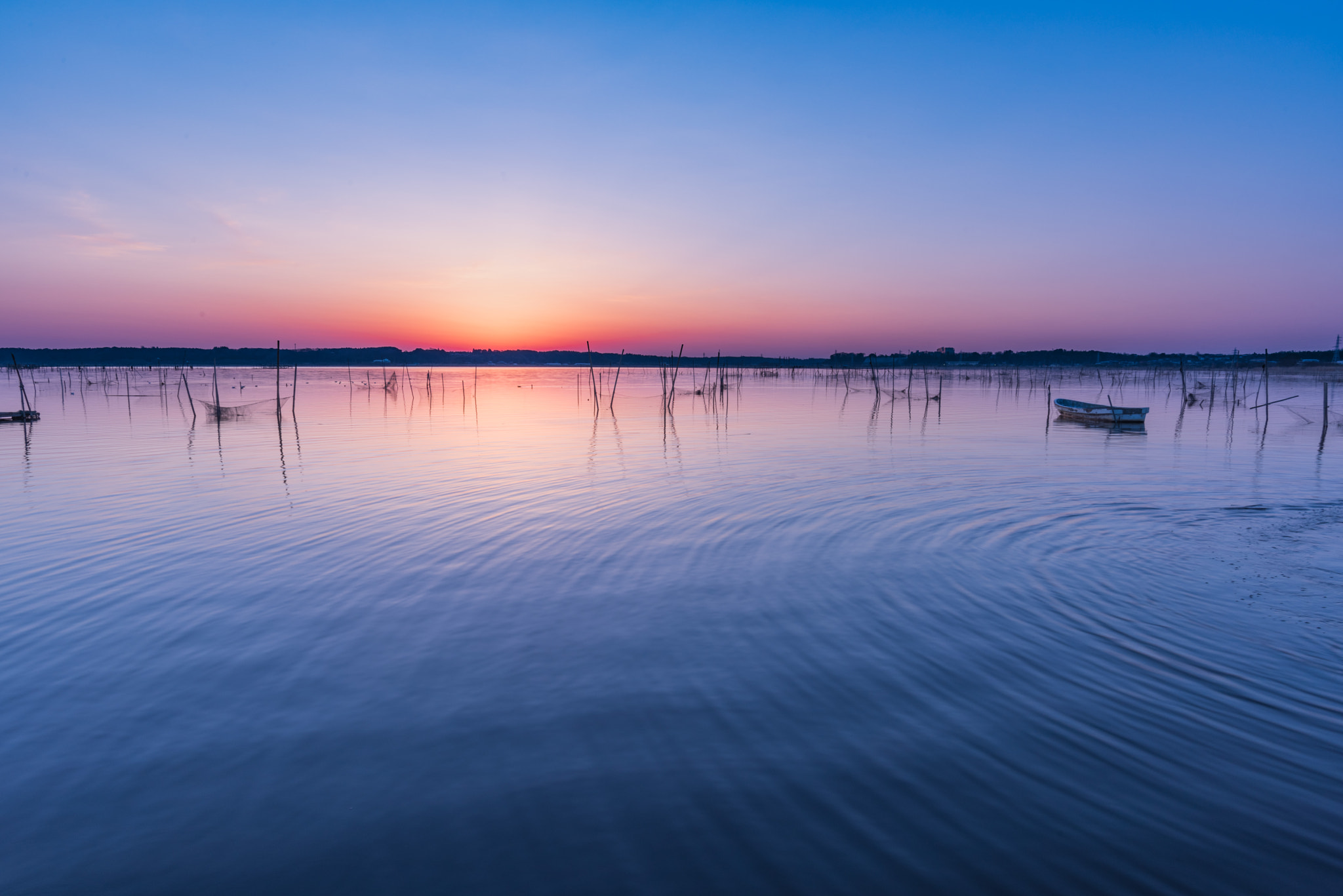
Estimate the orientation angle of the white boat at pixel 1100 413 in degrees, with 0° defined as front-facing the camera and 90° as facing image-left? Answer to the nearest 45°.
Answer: approximately 90°
